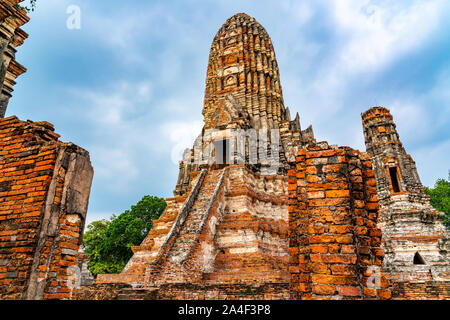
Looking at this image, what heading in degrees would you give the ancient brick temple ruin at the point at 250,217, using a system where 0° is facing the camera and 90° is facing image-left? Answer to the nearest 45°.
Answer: approximately 45°

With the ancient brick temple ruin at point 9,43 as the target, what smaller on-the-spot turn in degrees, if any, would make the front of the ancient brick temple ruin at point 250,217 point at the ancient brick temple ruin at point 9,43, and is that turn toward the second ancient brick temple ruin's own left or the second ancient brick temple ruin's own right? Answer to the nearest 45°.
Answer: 0° — it already faces it

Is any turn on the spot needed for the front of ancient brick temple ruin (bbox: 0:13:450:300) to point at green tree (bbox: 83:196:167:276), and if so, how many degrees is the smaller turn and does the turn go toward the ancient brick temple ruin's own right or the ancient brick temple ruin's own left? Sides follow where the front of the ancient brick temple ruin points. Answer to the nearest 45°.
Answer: approximately 90° to the ancient brick temple ruin's own right

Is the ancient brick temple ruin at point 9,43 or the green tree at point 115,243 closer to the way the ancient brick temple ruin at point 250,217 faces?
the ancient brick temple ruin
